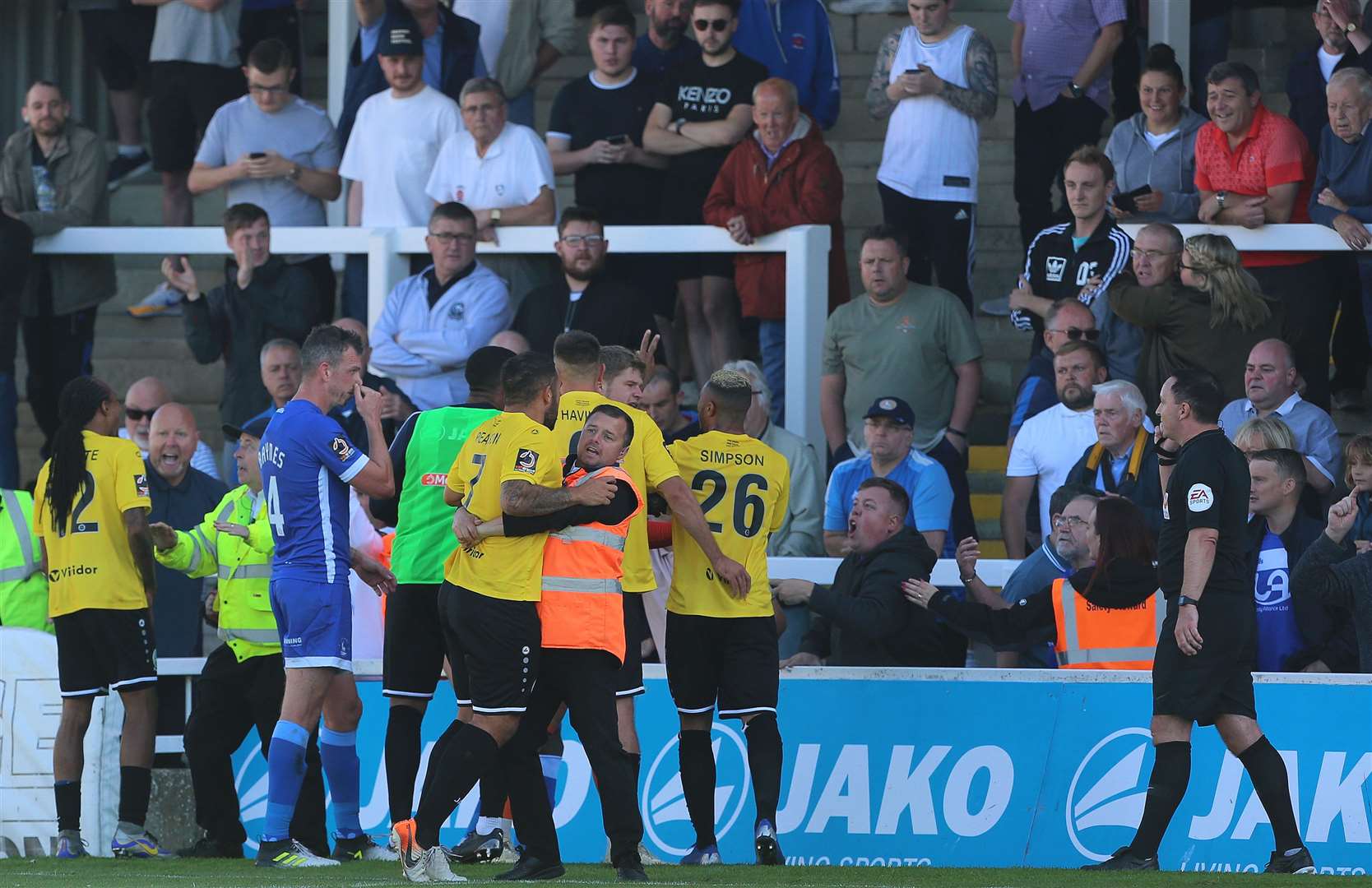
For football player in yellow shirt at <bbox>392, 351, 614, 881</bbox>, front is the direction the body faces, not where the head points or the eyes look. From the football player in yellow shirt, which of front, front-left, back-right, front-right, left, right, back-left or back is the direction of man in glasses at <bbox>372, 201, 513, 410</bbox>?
front-left

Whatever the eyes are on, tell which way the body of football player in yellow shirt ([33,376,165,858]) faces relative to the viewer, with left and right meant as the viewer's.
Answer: facing away from the viewer and to the right of the viewer

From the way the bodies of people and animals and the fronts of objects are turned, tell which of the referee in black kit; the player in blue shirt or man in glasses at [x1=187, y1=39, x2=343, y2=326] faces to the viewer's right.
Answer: the player in blue shirt

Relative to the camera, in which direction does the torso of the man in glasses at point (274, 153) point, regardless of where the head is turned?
toward the camera

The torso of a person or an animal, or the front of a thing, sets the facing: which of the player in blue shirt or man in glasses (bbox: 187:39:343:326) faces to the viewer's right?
the player in blue shirt

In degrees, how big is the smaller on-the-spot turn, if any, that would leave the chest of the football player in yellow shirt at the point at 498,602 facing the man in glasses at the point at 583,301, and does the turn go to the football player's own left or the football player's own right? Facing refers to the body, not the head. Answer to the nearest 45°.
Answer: approximately 45° to the football player's own left

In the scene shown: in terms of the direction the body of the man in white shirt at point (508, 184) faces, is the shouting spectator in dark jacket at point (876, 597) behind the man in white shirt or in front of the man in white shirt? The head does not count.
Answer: in front

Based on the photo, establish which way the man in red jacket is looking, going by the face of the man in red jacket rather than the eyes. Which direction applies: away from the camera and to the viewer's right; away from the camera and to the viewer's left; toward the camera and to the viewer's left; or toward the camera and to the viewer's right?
toward the camera and to the viewer's left

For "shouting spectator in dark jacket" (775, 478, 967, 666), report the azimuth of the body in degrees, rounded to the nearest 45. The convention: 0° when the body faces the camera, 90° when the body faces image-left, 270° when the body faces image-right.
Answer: approximately 90°

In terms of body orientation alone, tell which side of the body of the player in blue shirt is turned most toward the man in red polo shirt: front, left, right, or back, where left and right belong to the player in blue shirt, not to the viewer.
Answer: front

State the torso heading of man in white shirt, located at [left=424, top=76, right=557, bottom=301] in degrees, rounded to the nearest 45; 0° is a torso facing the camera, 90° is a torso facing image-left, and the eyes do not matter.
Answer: approximately 0°

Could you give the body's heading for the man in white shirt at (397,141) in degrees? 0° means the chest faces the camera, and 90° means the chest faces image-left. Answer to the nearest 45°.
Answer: approximately 0°

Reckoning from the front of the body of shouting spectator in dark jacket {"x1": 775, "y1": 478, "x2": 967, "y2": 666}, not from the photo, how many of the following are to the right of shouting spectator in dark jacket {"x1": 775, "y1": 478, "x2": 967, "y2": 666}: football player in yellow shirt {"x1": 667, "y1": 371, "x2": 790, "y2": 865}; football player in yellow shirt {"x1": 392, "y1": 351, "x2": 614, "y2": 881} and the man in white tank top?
1

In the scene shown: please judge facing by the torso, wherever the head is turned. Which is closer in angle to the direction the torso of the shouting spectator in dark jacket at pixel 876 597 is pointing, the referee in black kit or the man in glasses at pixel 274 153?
the man in glasses
